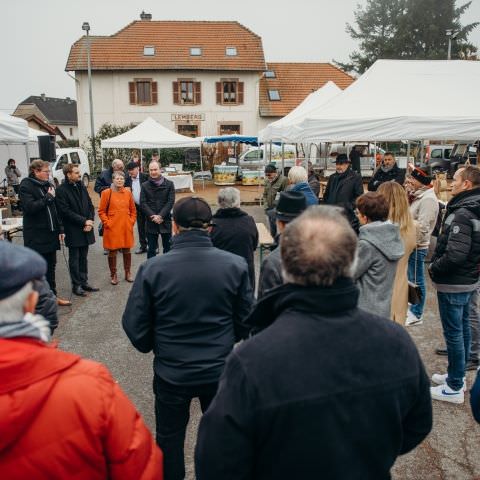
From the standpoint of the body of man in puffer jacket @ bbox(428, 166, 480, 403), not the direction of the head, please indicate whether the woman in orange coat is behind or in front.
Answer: in front

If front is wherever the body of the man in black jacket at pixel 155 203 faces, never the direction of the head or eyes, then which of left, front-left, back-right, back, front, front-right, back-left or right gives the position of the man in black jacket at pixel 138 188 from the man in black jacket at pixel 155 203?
back

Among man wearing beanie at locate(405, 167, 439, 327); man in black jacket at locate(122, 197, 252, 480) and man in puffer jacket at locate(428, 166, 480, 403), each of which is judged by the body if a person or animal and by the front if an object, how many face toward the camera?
0

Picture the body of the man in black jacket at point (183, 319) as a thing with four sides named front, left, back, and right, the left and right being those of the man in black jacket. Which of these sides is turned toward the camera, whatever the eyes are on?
back

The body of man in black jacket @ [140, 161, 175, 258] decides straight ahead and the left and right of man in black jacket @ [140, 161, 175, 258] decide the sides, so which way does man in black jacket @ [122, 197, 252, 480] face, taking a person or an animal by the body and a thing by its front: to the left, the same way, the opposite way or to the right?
the opposite way

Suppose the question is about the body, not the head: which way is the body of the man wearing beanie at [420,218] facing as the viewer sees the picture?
to the viewer's left

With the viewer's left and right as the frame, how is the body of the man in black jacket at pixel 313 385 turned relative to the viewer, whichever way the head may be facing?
facing away from the viewer

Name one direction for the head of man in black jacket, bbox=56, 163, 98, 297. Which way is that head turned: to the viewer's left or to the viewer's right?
to the viewer's right

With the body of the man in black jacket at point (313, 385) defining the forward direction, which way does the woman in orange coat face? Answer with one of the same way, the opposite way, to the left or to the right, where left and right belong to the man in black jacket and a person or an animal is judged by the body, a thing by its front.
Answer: the opposite way

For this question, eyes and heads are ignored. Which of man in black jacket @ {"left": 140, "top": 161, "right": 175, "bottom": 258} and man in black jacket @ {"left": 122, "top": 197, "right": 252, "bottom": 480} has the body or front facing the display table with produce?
man in black jacket @ {"left": 122, "top": 197, "right": 252, "bottom": 480}

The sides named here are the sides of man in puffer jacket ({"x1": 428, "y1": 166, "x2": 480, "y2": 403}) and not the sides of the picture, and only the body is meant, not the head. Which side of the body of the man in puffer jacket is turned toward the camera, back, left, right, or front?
left

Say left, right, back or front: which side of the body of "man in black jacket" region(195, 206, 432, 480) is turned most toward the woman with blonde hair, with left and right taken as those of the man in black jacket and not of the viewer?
front

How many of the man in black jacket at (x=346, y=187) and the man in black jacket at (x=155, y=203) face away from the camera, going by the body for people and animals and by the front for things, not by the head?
0

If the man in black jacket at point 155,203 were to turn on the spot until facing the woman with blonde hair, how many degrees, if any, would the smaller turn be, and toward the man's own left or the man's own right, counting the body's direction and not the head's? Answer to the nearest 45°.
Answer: approximately 45° to the man's own left

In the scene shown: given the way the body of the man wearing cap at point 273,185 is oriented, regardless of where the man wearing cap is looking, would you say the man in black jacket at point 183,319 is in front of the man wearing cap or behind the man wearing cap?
in front

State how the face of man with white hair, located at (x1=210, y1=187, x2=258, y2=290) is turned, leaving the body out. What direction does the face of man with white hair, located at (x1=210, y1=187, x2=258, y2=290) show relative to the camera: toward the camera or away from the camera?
away from the camera

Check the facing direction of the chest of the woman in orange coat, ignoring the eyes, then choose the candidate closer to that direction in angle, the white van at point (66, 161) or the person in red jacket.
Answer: the person in red jacket

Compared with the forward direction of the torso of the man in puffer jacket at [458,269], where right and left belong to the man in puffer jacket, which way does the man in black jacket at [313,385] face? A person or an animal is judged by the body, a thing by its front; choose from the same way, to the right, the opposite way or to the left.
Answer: to the right

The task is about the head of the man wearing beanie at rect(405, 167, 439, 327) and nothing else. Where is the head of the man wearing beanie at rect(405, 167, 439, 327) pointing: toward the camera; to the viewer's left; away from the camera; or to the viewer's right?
to the viewer's left

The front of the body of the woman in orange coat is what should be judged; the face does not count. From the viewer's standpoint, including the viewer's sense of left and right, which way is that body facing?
facing the viewer

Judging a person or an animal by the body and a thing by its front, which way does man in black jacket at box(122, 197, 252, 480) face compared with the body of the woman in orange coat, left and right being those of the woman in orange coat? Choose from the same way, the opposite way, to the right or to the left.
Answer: the opposite way

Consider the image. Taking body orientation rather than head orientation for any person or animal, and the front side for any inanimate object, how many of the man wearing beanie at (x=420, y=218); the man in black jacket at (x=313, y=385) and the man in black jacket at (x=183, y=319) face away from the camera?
2

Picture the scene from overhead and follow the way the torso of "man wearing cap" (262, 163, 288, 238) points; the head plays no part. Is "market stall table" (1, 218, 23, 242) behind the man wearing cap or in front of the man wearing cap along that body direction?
in front
